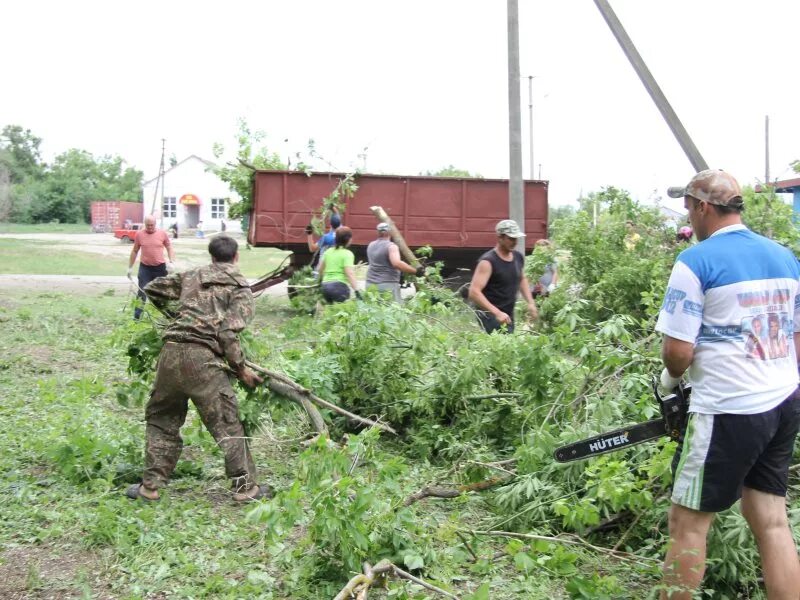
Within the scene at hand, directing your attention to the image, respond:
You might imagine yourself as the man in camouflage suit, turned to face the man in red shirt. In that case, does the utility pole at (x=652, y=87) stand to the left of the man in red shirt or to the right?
right

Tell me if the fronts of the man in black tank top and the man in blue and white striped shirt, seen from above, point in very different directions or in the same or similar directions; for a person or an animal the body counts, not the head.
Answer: very different directions

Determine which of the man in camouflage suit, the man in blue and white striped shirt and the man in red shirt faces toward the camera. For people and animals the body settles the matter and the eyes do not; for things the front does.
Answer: the man in red shirt

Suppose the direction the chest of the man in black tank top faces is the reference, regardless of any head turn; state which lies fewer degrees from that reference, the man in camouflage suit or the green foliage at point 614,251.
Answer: the man in camouflage suit

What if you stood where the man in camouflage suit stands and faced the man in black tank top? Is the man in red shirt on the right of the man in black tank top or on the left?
left

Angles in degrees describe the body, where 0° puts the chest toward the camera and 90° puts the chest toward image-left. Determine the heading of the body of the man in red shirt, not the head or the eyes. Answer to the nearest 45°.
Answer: approximately 0°

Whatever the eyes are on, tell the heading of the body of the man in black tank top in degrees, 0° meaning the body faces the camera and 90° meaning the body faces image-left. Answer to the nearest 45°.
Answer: approximately 315°

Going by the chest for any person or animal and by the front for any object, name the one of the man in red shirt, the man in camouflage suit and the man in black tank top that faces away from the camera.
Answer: the man in camouflage suit

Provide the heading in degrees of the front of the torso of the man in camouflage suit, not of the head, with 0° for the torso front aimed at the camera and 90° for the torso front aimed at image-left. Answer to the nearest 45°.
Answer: approximately 180°

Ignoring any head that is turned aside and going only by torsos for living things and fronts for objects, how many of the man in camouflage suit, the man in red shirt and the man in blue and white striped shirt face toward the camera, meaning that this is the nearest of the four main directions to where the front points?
1

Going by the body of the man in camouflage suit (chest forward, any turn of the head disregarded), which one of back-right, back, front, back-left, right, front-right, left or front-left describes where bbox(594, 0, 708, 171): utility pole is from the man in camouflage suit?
front-right

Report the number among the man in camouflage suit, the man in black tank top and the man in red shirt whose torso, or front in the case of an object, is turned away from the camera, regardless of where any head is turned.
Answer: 1

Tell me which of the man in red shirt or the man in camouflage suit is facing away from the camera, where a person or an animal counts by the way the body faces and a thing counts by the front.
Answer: the man in camouflage suit

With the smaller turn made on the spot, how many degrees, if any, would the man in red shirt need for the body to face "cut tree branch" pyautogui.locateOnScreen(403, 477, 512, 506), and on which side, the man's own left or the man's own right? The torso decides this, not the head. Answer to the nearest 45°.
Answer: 0° — they already face it

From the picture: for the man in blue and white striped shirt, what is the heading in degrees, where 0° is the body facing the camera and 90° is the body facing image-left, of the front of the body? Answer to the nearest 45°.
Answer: approximately 135°
